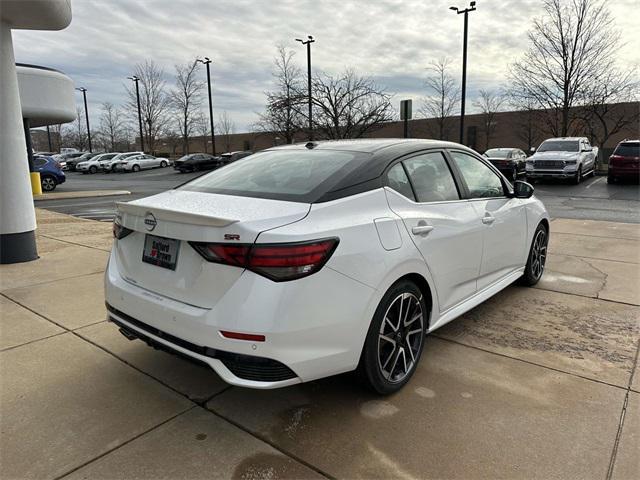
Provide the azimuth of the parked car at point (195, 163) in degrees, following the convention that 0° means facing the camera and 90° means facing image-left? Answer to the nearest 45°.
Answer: approximately 45°

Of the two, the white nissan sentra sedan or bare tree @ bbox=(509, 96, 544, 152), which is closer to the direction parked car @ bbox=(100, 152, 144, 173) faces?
the white nissan sentra sedan

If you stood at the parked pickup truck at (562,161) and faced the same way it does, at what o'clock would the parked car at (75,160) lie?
the parked car at (75,160) is roughly at 2 o'clock from the parked pickup truck at (562,161).

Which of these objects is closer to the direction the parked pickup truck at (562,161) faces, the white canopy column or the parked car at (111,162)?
the white canopy column

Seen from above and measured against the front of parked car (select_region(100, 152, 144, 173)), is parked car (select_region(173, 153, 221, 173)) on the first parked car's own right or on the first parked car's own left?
on the first parked car's own left

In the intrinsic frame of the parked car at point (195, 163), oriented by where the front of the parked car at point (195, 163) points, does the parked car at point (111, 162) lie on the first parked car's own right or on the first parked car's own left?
on the first parked car's own right
